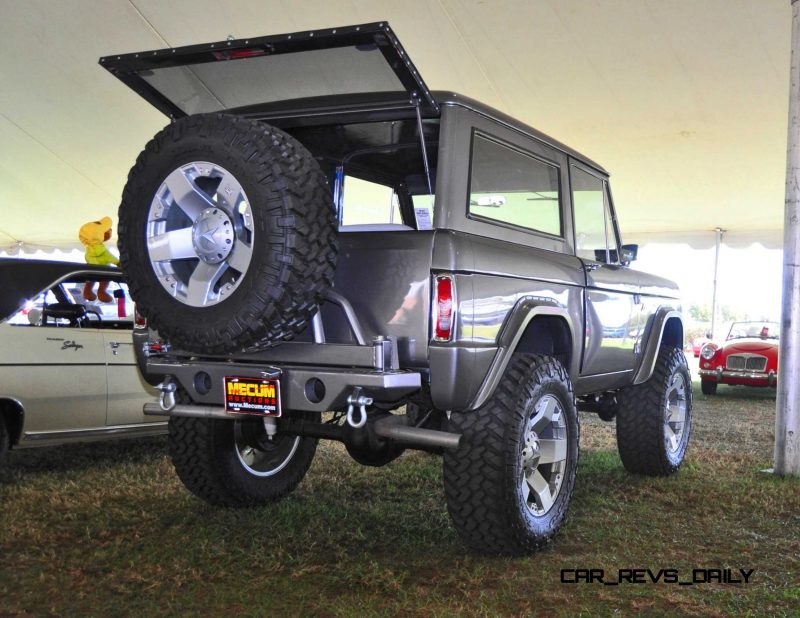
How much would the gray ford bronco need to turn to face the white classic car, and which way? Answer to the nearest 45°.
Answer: approximately 90° to its left

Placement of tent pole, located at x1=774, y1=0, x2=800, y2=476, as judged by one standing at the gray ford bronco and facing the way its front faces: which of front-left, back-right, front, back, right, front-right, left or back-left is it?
front

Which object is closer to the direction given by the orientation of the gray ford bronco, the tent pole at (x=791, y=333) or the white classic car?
the tent pole

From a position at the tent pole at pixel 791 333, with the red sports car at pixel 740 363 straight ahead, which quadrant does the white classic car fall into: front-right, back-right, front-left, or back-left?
back-left

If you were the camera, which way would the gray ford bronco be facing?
facing away from the viewer and to the right of the viewer

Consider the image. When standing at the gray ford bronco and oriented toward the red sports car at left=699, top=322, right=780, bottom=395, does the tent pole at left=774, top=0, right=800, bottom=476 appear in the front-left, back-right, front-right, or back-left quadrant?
front-right

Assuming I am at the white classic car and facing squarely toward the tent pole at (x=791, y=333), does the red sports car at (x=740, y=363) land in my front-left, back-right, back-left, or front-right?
front-left

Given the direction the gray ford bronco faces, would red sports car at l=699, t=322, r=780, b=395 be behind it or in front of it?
in front

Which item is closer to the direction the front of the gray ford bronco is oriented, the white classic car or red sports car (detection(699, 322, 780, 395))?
the red sports car
